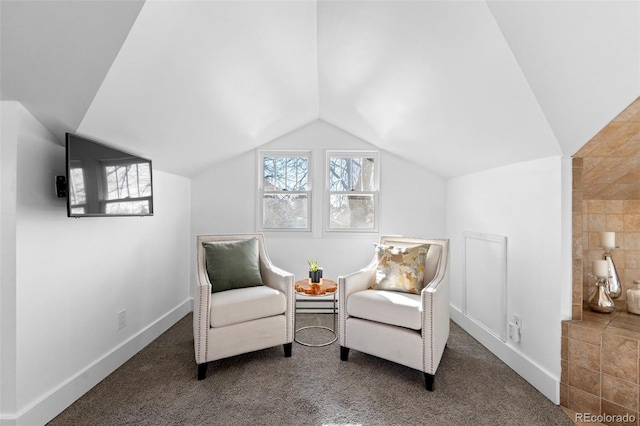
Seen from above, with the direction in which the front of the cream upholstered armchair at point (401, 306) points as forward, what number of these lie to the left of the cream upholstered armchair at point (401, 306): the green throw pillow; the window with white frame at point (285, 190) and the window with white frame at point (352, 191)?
0

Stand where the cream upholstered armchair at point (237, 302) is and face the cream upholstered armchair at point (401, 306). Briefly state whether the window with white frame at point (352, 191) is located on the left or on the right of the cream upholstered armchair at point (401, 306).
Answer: left

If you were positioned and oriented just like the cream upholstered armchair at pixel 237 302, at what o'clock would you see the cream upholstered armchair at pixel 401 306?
the cream upholstered armchair at pixel 401 306 is roughly at 11 o'clock from the cream upholstered armchair at pixel 237 302.

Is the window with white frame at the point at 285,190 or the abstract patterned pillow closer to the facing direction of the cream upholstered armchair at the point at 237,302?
the abstract patterned pillow

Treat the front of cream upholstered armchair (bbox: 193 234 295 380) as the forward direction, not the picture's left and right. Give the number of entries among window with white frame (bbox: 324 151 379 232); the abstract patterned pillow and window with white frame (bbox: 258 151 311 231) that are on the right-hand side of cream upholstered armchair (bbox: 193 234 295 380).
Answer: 0

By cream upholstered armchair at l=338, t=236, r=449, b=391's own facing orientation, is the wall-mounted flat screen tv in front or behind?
in front

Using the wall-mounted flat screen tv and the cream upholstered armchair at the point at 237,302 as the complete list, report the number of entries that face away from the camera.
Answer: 0

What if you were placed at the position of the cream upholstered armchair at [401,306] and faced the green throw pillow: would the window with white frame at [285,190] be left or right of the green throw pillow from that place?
right

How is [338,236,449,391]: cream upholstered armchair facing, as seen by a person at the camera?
facing the viewer and to the left of the viewer

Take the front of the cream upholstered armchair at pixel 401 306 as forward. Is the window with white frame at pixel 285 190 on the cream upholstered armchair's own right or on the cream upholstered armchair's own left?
on the cream upholstered armchair's own right

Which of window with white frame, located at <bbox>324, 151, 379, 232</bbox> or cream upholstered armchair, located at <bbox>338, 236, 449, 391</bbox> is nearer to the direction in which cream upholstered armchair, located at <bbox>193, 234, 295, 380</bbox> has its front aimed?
the cream upholstered armchair

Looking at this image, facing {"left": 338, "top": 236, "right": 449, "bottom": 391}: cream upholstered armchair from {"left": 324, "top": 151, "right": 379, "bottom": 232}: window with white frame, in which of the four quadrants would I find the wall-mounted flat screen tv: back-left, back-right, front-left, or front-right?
front-right

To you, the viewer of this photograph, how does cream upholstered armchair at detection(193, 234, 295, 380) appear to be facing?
facing the viewer and to the right of the viewer
